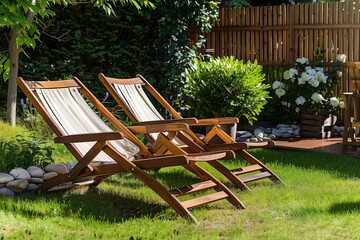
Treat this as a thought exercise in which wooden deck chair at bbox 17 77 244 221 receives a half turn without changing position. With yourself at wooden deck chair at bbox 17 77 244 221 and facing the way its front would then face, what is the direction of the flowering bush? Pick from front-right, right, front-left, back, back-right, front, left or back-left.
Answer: right

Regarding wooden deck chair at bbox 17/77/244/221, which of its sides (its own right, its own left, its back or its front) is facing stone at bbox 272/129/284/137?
left

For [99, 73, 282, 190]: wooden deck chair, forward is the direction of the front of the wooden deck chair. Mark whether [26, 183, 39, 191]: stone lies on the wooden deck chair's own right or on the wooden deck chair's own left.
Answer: on the wooden deck chair's own right

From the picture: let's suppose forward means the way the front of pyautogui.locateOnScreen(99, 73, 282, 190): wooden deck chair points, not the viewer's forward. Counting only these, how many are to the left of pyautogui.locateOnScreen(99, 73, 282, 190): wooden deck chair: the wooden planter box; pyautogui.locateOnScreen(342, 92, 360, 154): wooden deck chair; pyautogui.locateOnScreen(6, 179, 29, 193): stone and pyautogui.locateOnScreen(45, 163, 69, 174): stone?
2

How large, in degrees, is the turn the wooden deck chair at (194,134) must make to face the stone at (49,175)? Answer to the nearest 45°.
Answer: approximately 90° to its right

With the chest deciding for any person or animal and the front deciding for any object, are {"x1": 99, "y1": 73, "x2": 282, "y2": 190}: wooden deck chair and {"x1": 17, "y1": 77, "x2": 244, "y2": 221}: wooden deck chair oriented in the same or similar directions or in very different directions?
same or similar directions

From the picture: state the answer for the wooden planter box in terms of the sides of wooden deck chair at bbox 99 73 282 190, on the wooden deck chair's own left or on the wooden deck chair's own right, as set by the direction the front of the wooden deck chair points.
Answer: on the wooden deck chair's own left

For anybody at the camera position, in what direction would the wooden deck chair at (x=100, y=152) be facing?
facing the viewer and to the right of the viewer

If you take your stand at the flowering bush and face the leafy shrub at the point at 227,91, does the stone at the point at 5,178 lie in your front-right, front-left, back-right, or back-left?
front-left

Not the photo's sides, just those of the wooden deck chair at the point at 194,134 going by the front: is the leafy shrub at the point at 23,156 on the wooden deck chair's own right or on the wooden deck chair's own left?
on the wooden deck chair's own right

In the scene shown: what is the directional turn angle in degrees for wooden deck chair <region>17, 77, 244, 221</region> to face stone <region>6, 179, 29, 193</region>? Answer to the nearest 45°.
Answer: approximately 135° to its right

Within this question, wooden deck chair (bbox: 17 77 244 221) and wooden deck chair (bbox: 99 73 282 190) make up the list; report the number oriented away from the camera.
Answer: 0

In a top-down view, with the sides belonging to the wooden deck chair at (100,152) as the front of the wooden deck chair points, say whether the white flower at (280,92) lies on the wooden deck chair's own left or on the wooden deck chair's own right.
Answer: on the wooden deck chair's own left

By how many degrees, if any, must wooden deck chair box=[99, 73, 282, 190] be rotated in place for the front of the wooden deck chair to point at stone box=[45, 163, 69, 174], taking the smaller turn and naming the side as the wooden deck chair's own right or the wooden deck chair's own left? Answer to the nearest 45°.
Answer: approximately 90° to the wooden deck chair's own right
